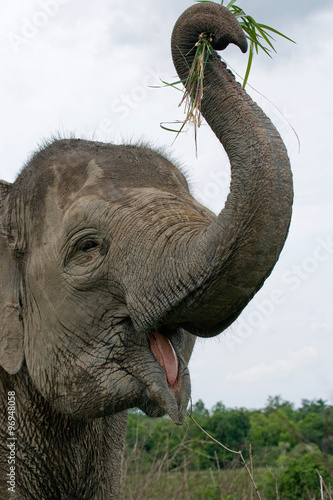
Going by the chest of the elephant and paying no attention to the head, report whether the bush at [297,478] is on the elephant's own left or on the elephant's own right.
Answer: on the elephant's own left
